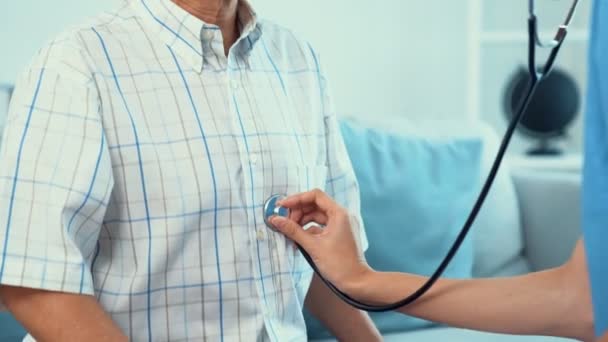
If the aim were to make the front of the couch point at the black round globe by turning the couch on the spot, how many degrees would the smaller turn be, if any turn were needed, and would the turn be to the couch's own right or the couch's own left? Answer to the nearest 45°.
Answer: approximately 180°

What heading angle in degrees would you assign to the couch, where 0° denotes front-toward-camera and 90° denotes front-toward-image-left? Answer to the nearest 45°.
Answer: approximately 0°
